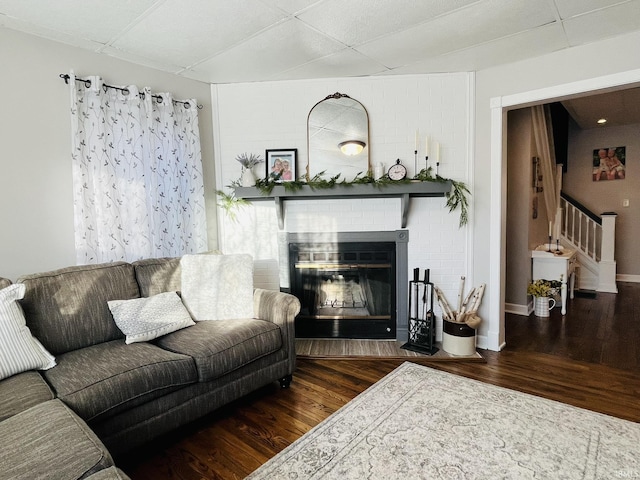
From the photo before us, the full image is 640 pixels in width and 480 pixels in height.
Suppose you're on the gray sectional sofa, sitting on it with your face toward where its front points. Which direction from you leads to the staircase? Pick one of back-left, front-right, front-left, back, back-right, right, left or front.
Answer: front-left

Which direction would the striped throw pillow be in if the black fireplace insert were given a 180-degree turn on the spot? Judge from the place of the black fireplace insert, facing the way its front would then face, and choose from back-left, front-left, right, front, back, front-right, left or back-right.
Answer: back-left

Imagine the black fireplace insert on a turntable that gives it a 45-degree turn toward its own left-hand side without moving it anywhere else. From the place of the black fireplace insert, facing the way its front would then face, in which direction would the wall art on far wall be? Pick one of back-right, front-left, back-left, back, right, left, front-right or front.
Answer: left

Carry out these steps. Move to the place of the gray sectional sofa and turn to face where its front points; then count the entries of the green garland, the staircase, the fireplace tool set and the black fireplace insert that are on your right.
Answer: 0

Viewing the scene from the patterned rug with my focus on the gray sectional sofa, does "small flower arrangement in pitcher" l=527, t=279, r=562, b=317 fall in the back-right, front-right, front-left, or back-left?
back-right

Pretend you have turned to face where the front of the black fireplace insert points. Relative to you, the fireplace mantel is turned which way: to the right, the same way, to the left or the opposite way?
the same way

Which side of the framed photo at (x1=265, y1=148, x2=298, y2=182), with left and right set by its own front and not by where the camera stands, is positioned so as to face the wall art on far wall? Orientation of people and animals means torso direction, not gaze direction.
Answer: left

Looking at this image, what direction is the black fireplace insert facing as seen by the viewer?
toward the camera

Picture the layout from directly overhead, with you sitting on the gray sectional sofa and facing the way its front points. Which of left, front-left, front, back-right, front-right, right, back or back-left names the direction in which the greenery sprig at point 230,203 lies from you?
left

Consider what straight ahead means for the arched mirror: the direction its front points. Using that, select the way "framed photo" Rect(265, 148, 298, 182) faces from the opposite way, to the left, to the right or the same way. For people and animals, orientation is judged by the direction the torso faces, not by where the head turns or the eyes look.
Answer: the same way

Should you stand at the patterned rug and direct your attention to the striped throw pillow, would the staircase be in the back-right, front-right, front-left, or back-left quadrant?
back-right

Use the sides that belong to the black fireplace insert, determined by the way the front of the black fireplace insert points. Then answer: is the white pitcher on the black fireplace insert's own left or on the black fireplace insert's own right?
on the black fireplace insert's own left

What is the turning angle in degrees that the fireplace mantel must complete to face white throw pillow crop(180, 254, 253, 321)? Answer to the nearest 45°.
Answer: approximately 45° to its right

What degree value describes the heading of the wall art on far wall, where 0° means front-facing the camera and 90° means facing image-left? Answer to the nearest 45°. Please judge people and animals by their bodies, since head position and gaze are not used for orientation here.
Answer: approximately 0°

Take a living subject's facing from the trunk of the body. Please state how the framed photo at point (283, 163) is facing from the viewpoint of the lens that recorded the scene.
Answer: facing the viewer

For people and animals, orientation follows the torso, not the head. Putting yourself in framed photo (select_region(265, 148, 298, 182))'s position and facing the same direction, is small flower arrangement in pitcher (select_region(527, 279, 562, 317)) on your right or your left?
on your left

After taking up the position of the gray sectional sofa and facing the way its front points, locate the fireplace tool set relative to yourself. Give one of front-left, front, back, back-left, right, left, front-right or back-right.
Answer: front-left
